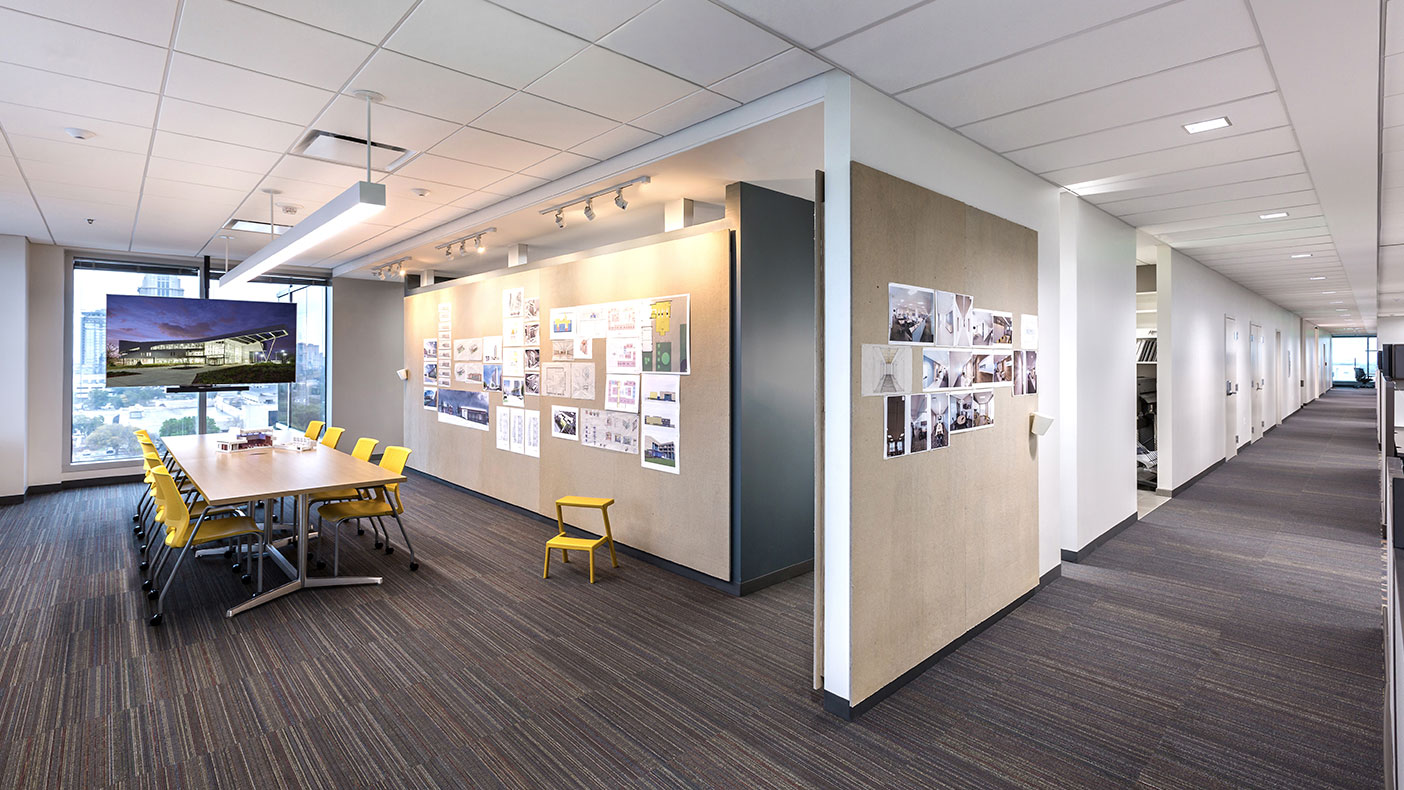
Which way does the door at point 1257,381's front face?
to the viewer's right

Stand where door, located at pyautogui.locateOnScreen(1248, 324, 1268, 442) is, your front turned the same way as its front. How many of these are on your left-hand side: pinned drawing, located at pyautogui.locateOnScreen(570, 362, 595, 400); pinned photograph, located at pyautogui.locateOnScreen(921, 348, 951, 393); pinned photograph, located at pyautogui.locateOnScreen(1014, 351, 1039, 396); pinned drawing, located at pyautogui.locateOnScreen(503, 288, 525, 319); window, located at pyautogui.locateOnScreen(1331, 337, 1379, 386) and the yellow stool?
1

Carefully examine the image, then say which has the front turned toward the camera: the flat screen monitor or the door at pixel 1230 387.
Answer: the flat screen monitor

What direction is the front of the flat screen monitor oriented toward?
toward the camera

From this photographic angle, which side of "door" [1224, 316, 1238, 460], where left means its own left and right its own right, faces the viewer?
right

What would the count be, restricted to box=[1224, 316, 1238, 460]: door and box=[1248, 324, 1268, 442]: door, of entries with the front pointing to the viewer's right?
2

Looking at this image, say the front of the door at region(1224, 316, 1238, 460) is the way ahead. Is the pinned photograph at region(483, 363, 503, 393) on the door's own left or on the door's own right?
on the door's own right

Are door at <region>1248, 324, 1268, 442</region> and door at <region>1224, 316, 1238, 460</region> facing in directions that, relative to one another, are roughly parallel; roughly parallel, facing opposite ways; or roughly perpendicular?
roughly parallel

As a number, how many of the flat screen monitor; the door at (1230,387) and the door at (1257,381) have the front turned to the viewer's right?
2

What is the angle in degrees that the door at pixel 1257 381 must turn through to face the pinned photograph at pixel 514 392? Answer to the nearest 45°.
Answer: approximately 135° to its right

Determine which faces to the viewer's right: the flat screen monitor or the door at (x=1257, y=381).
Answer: the door
